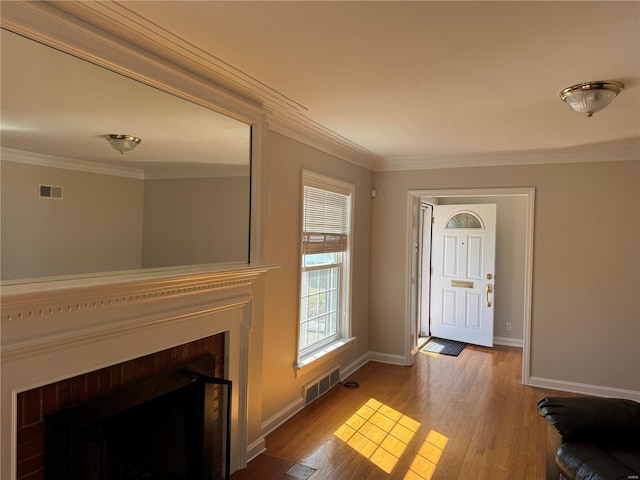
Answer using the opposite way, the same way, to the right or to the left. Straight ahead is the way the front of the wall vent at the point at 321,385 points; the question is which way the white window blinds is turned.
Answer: the same way

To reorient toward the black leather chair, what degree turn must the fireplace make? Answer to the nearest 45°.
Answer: approximately 45° to its left

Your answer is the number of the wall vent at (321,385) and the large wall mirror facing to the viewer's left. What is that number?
0

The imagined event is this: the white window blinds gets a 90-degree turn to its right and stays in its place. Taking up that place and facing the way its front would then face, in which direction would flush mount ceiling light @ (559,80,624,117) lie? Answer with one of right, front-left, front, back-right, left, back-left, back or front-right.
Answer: left

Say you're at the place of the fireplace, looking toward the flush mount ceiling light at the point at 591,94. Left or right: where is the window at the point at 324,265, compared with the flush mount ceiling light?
left

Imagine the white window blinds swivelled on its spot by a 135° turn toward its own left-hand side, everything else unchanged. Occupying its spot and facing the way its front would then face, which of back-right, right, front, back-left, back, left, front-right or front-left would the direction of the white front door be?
front-right

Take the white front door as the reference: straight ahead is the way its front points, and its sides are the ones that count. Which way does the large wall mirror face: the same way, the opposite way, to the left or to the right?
to the left

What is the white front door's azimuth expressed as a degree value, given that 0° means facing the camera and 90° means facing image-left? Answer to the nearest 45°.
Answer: approximately 0°

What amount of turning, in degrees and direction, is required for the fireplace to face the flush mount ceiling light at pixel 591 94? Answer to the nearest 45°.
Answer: approximately 45° to its left

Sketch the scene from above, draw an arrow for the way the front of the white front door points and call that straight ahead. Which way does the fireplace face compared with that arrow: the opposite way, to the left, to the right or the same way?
to the left

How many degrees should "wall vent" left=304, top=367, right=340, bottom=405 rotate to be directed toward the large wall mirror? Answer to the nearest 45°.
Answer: approximately 90° to its right

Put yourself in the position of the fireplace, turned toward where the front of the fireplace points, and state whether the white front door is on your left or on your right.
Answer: on your left

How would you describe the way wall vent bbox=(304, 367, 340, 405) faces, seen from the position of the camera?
facing the viewer and to the right of the viewer

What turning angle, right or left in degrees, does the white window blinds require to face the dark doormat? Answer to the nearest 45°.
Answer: approximately 90° to its left

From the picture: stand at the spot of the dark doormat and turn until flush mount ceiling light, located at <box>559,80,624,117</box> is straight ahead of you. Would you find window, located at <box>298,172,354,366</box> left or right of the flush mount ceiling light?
right

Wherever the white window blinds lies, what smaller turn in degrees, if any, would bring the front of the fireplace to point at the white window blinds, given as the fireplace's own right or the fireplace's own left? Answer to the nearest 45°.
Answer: approximately 90° to the fireplace's own left

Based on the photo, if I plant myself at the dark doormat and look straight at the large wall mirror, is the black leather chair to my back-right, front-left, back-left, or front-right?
front-left
